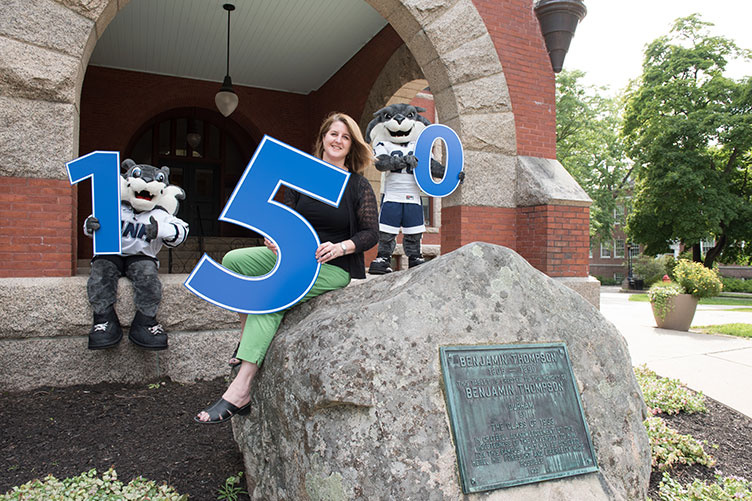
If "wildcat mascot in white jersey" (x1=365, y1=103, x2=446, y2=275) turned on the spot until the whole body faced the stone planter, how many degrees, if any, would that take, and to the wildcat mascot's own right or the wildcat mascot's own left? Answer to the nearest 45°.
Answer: approximately 135° to the wildcat mascot's own left

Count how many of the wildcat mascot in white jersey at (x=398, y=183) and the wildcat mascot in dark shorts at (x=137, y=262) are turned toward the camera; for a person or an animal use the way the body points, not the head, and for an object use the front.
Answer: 2

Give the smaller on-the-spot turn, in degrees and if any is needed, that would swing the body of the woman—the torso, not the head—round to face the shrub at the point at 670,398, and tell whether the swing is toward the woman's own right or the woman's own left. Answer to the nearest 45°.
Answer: approximately 135° to the woman's own left

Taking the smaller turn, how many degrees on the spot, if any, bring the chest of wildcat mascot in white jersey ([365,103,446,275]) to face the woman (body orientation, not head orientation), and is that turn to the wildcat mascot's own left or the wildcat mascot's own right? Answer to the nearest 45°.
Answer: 0° — they already face them

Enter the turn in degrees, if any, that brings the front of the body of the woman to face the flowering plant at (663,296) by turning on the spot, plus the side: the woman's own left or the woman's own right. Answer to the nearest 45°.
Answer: approximately 180°

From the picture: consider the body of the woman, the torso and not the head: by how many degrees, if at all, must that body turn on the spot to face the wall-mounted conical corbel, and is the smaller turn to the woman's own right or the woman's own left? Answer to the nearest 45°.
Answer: approximately 180°

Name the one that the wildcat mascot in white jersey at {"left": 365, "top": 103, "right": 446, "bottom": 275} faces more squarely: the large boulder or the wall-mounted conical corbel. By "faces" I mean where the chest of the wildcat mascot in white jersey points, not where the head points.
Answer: the large boulder
